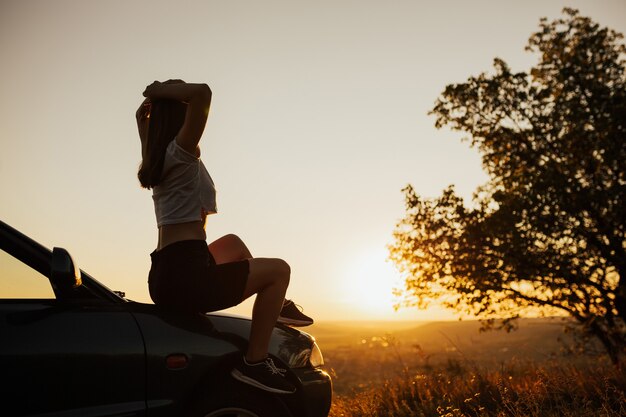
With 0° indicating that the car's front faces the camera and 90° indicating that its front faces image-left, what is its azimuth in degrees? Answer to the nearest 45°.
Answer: approximately 270°

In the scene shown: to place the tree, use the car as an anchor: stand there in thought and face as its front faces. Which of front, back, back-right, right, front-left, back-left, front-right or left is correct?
front-left

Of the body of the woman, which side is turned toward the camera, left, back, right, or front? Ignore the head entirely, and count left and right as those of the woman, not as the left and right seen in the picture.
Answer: right

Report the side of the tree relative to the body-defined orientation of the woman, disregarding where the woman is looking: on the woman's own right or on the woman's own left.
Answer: on the woman's own left
